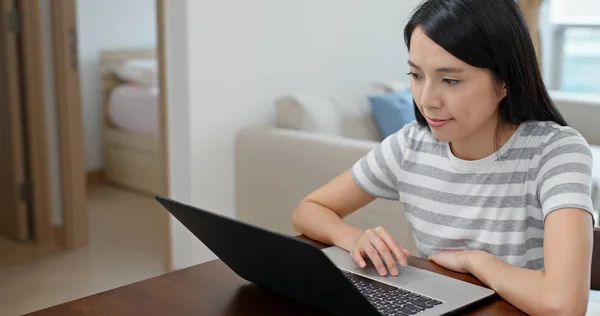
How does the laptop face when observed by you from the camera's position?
facing away from the viewer and to the right of the viewer

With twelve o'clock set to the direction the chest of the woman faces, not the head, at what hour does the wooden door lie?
The wooden door is roughly at 3 o'clock from the woman.

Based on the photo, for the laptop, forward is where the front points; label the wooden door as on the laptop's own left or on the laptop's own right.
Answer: on the laptop's own left

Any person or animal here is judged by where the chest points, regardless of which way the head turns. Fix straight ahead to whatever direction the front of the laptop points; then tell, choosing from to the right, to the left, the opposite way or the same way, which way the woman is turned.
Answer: the opposite way

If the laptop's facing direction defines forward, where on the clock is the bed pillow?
The bed pillow is roughly at 10 o'clock from the laptop.

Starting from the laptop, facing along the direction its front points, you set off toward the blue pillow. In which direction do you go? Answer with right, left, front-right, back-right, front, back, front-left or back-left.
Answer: front-left

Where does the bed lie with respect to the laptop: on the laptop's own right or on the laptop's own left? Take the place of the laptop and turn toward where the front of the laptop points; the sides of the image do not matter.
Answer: on the laptop's own left

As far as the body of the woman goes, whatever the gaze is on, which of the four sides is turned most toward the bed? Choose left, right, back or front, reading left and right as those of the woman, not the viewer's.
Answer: right

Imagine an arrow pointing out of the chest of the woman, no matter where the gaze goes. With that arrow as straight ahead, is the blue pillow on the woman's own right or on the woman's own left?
on the woman's own right

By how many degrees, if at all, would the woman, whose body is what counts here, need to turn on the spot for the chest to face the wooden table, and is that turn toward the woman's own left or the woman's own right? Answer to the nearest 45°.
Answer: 0° — they already face it

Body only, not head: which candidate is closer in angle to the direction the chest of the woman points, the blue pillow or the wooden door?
the wooden door

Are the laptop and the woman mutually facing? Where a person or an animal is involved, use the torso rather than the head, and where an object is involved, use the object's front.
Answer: yes
